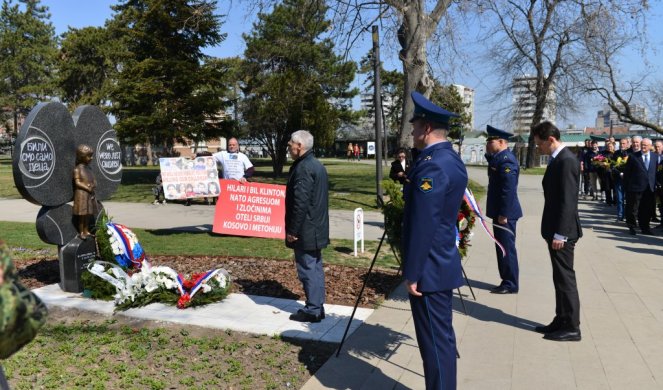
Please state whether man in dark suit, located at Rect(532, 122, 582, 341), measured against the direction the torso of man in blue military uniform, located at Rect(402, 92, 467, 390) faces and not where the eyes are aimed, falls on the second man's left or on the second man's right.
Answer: on the second man's right

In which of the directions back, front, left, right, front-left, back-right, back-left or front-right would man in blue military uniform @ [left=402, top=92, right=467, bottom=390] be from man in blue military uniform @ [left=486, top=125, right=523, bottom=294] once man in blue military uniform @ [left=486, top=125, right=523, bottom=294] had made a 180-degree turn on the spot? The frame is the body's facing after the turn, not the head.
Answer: right

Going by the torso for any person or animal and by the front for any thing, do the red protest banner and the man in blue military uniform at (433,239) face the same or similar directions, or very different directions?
very different directions

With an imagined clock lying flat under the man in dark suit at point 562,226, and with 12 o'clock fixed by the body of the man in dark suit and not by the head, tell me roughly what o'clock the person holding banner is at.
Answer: The person holding banner is roughly at 1 o'clock from the man in dark suit.

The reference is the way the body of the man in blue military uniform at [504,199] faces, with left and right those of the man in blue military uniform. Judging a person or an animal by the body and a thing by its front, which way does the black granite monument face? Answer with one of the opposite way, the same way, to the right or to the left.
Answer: the opposite way

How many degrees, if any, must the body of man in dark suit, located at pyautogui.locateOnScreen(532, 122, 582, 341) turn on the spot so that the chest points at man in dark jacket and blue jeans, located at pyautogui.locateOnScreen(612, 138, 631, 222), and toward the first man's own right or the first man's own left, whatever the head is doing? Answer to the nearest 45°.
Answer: approximately 90° to the first man's own right

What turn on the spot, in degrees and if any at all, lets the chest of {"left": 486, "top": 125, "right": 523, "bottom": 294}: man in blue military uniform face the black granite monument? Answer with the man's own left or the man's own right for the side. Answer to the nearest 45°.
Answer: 0° — they already face it

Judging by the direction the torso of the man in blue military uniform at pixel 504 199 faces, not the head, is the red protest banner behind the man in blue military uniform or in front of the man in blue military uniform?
in front

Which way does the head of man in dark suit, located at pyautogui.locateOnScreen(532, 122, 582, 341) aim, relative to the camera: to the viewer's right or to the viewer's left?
to the viewer's left

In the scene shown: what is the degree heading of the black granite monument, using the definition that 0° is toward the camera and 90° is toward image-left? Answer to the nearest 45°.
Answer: approximately 315°

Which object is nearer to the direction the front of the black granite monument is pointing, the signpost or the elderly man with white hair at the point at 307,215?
the elderly man with white hair

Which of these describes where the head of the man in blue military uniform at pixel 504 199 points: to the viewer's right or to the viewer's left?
to the viewer's left

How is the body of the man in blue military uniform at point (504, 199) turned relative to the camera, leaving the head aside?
to the viewer's left
